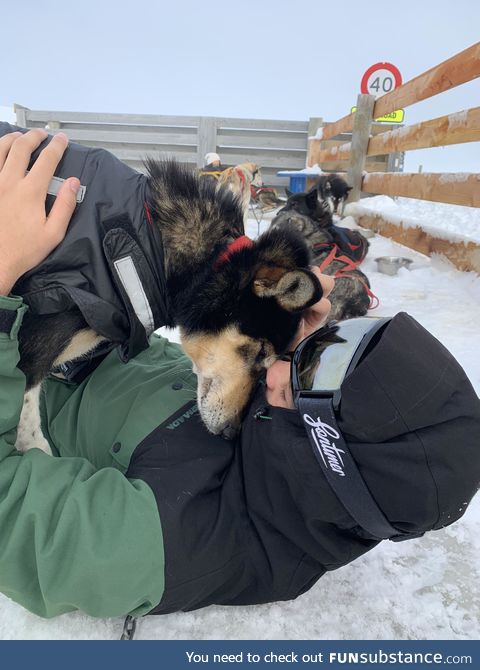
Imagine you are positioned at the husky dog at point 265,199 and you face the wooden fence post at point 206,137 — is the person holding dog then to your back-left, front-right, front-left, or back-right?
back-left

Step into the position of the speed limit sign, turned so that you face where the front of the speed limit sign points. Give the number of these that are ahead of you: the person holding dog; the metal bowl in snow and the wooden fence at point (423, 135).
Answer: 3

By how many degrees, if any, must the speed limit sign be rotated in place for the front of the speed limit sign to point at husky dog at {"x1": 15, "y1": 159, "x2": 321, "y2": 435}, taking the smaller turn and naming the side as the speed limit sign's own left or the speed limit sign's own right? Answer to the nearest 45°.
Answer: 0° — it already faces it

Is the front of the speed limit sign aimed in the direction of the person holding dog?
yes

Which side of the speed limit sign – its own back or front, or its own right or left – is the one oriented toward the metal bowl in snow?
front

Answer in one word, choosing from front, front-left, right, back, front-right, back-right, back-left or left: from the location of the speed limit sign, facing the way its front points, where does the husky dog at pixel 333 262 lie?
front

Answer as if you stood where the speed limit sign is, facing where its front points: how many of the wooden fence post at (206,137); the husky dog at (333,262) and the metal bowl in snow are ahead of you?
2

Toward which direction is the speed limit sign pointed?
toward the camera
